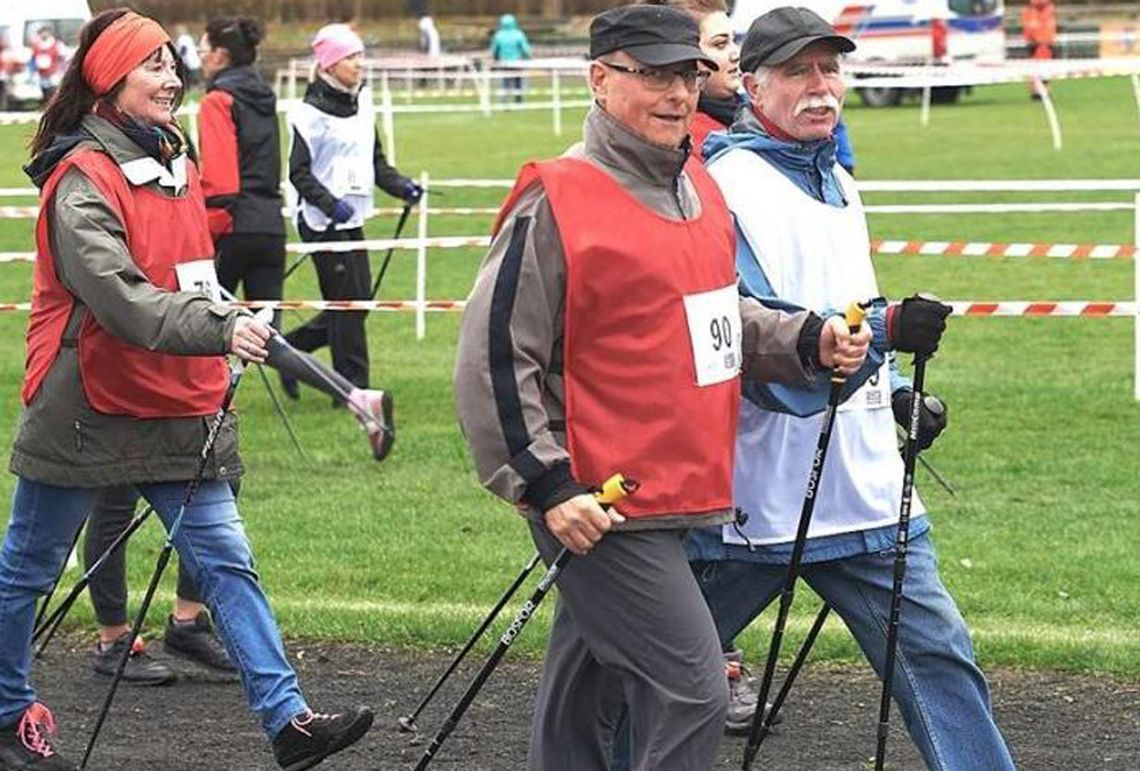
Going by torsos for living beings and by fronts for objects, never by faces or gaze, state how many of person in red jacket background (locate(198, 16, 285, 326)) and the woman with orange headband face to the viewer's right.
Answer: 1

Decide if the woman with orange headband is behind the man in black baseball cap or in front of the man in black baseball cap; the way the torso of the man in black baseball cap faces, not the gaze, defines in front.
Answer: behind

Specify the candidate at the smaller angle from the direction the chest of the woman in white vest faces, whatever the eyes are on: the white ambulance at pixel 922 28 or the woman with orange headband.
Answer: the woman with orange headband

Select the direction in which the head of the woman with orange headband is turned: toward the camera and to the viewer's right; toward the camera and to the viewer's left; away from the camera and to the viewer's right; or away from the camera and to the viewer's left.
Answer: toward the camera and to the viewer's right

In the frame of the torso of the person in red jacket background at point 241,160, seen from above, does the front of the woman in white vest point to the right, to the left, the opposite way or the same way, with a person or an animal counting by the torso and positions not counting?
the opposite way
